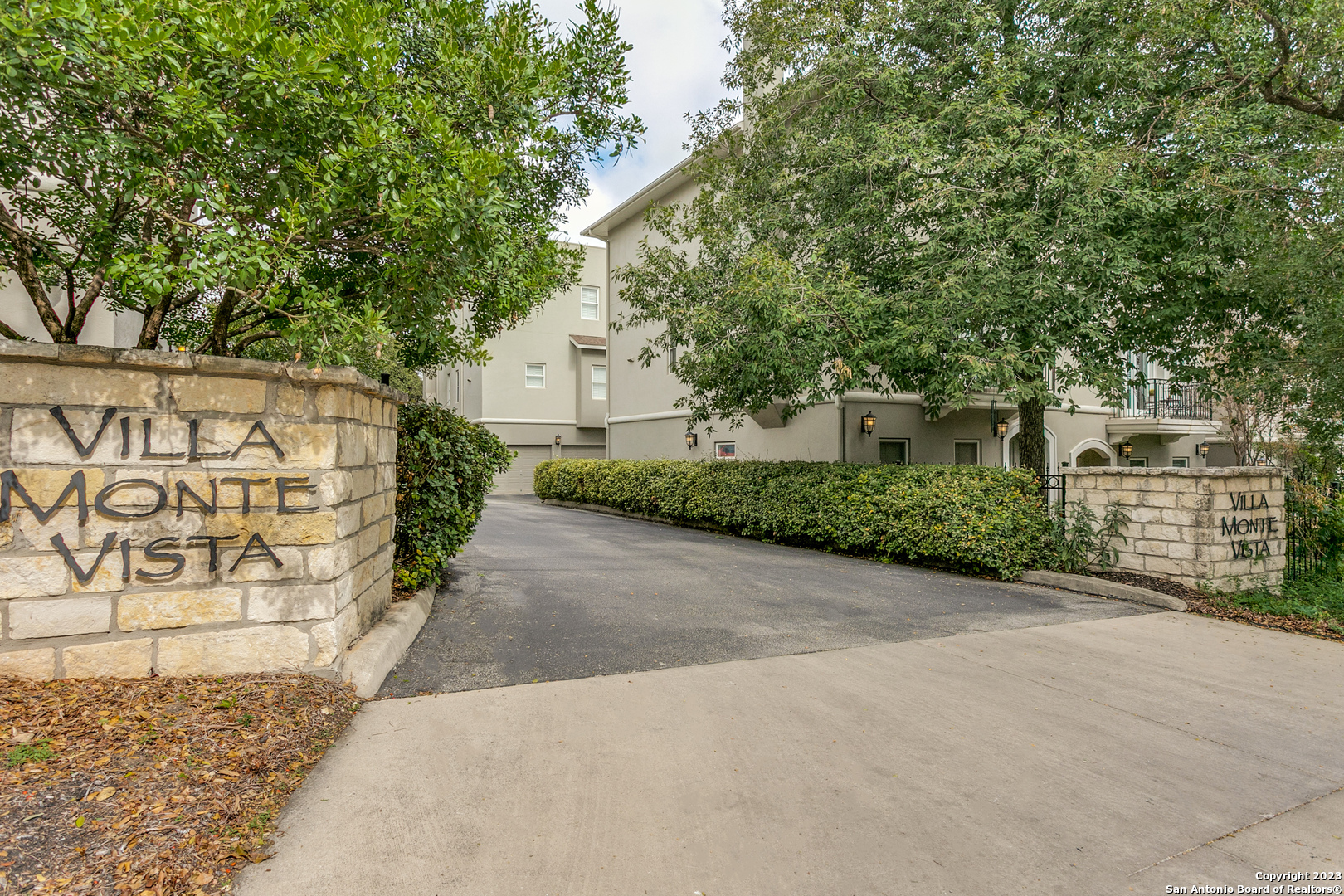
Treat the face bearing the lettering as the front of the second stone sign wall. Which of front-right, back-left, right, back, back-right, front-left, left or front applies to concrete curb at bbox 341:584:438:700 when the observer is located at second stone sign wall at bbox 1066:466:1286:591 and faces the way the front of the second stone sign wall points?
right

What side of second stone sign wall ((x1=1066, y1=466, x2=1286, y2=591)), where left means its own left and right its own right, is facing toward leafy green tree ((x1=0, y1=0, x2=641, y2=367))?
right

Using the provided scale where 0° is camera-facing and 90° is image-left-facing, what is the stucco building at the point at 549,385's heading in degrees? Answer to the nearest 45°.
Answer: approximately 0°

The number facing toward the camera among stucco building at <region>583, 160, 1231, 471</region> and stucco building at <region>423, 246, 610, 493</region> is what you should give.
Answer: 2

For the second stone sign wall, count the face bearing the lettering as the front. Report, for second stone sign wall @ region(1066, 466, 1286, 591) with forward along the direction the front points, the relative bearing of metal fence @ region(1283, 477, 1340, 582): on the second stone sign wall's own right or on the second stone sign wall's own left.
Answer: on the second stone sign wall's own left

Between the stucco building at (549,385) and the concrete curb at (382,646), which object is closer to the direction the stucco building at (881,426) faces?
the concrete curb

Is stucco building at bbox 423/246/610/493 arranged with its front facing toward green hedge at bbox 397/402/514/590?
yes

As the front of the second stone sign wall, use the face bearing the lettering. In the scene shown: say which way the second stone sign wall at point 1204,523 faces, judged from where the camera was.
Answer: facing the viewer and to the right of the viewer
